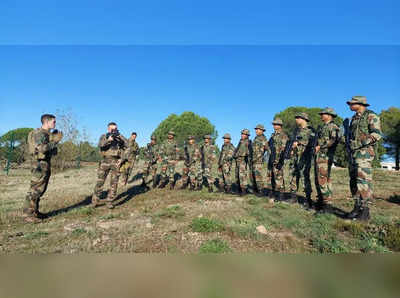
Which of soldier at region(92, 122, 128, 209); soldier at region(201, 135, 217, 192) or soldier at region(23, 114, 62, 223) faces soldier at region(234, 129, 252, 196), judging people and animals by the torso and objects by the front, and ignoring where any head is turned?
soldier at region(23, 114, 62, 223)

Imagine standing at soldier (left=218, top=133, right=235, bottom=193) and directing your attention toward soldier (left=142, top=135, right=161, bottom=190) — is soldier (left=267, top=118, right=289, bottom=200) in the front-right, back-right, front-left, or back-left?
back-left

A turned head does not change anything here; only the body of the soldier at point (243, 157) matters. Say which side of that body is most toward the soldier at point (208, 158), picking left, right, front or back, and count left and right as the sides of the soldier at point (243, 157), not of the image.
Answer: right

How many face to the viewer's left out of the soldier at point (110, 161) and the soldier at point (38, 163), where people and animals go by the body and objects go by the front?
0

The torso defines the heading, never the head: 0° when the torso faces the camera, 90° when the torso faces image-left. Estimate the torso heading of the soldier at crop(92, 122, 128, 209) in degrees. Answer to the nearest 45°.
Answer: approximately 0°

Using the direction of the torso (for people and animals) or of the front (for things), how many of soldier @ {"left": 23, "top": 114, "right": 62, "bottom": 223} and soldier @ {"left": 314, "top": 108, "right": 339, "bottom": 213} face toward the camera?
0

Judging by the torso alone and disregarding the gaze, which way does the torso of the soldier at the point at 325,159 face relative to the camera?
to the viewer's left

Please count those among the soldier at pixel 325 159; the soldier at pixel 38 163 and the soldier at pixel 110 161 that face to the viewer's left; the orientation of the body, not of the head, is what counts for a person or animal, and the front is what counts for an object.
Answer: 1

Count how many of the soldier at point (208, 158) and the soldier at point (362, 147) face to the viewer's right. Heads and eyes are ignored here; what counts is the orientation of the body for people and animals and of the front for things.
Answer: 0

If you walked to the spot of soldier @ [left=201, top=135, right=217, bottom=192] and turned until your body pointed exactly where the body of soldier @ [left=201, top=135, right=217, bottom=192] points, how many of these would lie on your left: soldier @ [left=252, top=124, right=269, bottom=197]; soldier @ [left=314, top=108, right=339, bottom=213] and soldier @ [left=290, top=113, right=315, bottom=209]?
3
